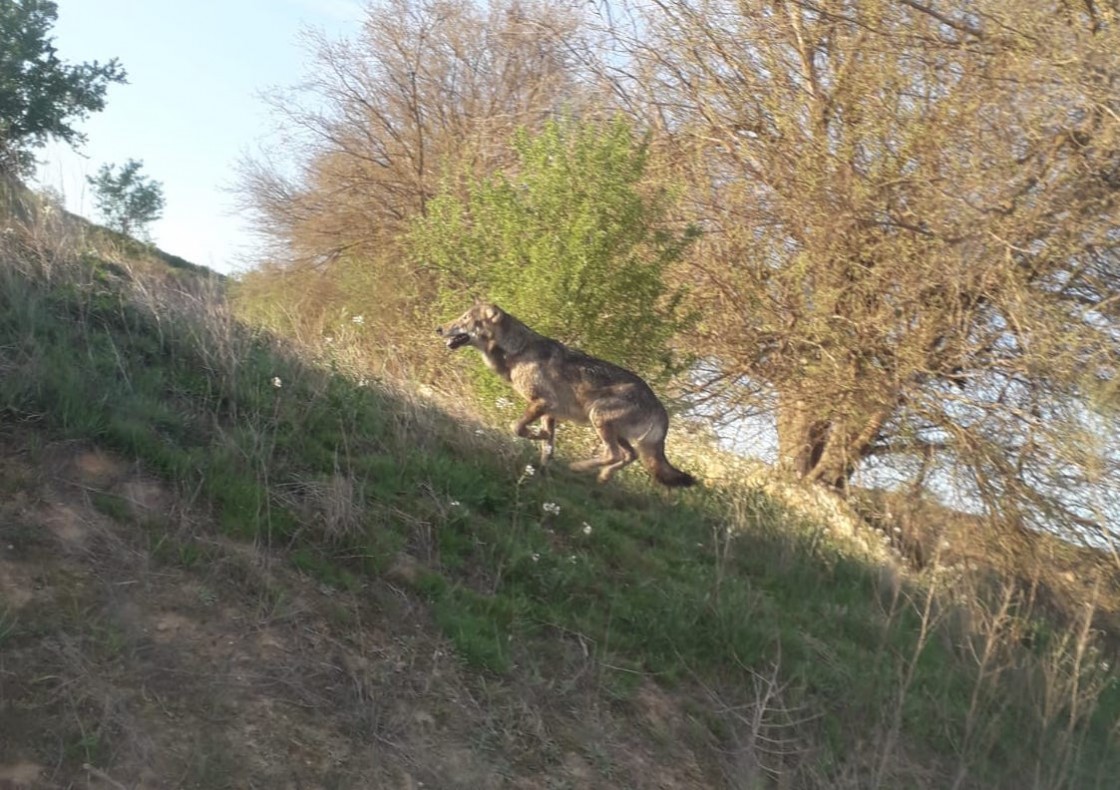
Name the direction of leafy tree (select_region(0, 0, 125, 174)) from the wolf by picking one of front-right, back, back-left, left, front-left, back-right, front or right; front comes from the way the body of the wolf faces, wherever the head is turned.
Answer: front-right

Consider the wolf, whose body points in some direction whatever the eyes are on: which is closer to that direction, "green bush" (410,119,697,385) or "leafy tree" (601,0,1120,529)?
the green bush

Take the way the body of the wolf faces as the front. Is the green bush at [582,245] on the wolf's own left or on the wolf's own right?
on the wolf's own right

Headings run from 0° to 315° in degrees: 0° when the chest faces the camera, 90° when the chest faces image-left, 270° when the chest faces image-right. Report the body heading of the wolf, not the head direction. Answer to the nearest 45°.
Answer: approximately 90°

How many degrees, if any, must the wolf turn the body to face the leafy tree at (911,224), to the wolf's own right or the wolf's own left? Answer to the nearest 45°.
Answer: approximately 135° to the wolf's own right
